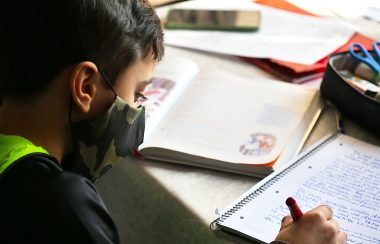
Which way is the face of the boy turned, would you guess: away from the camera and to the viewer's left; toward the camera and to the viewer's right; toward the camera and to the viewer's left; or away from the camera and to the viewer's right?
away from the camera and to the viewer's right

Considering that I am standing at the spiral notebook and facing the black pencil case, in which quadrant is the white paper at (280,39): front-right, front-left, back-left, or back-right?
front-left

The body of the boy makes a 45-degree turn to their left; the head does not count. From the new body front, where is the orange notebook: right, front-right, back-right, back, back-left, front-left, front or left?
front-right

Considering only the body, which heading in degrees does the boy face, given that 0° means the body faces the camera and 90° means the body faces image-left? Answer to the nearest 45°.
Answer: approximately 225°

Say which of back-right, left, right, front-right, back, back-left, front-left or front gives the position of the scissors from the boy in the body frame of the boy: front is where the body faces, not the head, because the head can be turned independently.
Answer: front

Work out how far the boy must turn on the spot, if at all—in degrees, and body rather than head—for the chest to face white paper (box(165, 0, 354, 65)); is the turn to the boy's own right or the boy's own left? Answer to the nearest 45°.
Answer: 0° — they already face it
